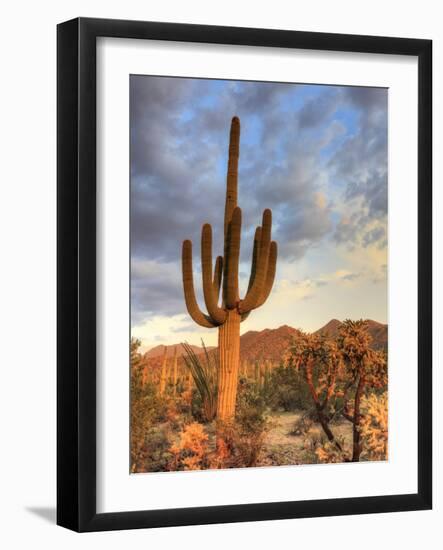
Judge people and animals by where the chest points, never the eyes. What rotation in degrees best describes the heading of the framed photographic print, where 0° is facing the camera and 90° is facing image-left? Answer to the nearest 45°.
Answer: approximately 315°
